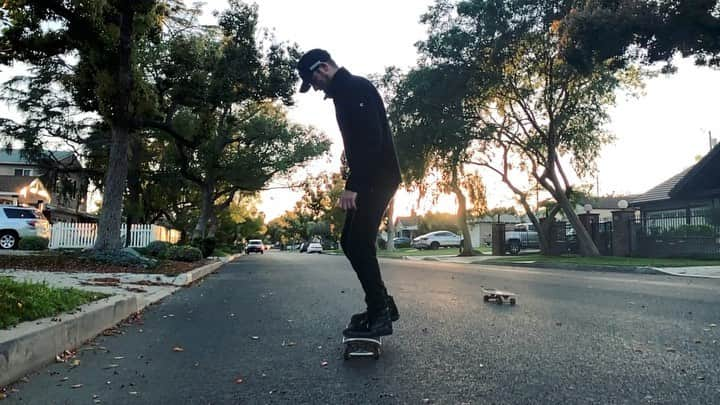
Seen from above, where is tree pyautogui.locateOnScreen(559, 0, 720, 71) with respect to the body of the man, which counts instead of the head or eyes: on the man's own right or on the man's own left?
on the man's own right

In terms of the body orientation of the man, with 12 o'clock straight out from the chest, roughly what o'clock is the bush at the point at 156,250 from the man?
The bush is roughly at 2 o'clock from the man.

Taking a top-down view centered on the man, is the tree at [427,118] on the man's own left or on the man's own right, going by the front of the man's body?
on the man's own right

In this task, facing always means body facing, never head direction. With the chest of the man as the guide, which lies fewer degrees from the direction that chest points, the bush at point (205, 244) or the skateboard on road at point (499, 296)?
the bush

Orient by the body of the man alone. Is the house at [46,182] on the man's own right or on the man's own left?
on the man's own right

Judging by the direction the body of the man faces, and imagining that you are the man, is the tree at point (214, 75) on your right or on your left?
on your right

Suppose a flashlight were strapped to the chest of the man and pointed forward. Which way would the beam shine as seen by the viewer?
to the viewer's left

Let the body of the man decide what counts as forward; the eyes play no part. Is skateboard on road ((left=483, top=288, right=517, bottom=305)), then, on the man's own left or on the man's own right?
on the man's own right

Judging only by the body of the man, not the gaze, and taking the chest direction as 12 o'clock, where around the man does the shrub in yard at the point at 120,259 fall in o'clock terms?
The shrub in yard is roughly at 2 o'clock from the man.

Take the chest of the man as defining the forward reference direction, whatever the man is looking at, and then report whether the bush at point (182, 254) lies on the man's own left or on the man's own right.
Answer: on the man's own right
